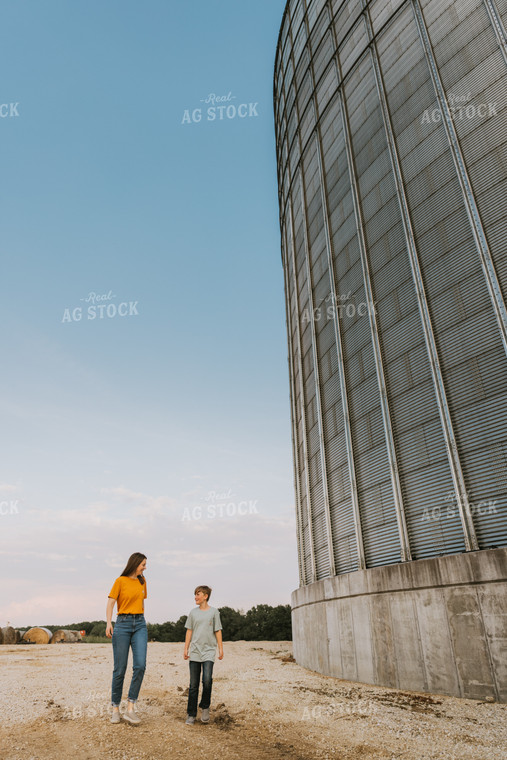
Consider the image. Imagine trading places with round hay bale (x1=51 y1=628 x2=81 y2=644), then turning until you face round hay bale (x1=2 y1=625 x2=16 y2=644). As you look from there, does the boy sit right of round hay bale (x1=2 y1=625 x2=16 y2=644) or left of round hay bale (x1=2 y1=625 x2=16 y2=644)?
left

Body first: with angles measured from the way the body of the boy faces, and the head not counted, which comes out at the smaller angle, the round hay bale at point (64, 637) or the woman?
the woman

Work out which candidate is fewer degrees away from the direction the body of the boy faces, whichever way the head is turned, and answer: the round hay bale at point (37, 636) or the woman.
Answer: the woman

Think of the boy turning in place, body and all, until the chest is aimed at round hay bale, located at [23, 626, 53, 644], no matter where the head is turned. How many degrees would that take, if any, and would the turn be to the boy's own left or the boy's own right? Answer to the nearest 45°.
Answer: approximately 180°

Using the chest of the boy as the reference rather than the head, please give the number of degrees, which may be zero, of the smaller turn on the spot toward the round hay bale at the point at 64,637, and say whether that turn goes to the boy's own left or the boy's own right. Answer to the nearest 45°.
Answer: approximately 180°

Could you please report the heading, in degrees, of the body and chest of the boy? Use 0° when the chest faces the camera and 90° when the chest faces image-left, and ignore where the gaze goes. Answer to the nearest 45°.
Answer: approximately 0°

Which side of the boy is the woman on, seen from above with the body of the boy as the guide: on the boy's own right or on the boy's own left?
on the boy's own right

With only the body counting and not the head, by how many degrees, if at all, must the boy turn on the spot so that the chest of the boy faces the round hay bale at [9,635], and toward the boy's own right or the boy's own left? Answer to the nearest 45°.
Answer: approximately 135° to the boy's own right
